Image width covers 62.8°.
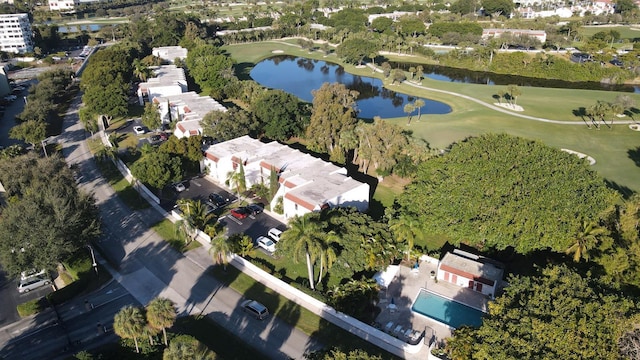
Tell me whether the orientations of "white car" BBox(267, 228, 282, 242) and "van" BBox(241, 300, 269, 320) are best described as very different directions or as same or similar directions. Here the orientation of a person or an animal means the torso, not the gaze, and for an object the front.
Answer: very different directions
